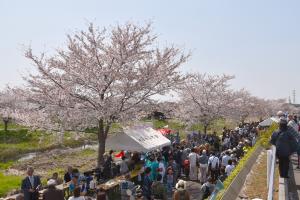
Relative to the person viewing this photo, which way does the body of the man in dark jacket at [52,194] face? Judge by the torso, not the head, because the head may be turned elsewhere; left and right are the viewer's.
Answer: facing away from the viewer

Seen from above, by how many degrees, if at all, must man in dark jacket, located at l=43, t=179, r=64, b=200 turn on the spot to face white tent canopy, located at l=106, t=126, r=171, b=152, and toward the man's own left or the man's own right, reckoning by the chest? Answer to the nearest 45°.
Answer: approximately 45° to the man's own right

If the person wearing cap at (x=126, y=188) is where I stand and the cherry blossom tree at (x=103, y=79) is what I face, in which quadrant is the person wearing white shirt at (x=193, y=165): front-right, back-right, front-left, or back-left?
front-right

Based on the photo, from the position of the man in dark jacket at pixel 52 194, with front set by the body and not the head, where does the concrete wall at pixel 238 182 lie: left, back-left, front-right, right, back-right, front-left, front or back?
right

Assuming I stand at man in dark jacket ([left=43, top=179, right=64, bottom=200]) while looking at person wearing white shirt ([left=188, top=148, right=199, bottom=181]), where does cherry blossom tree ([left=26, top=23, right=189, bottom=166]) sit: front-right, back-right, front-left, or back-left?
front-left
